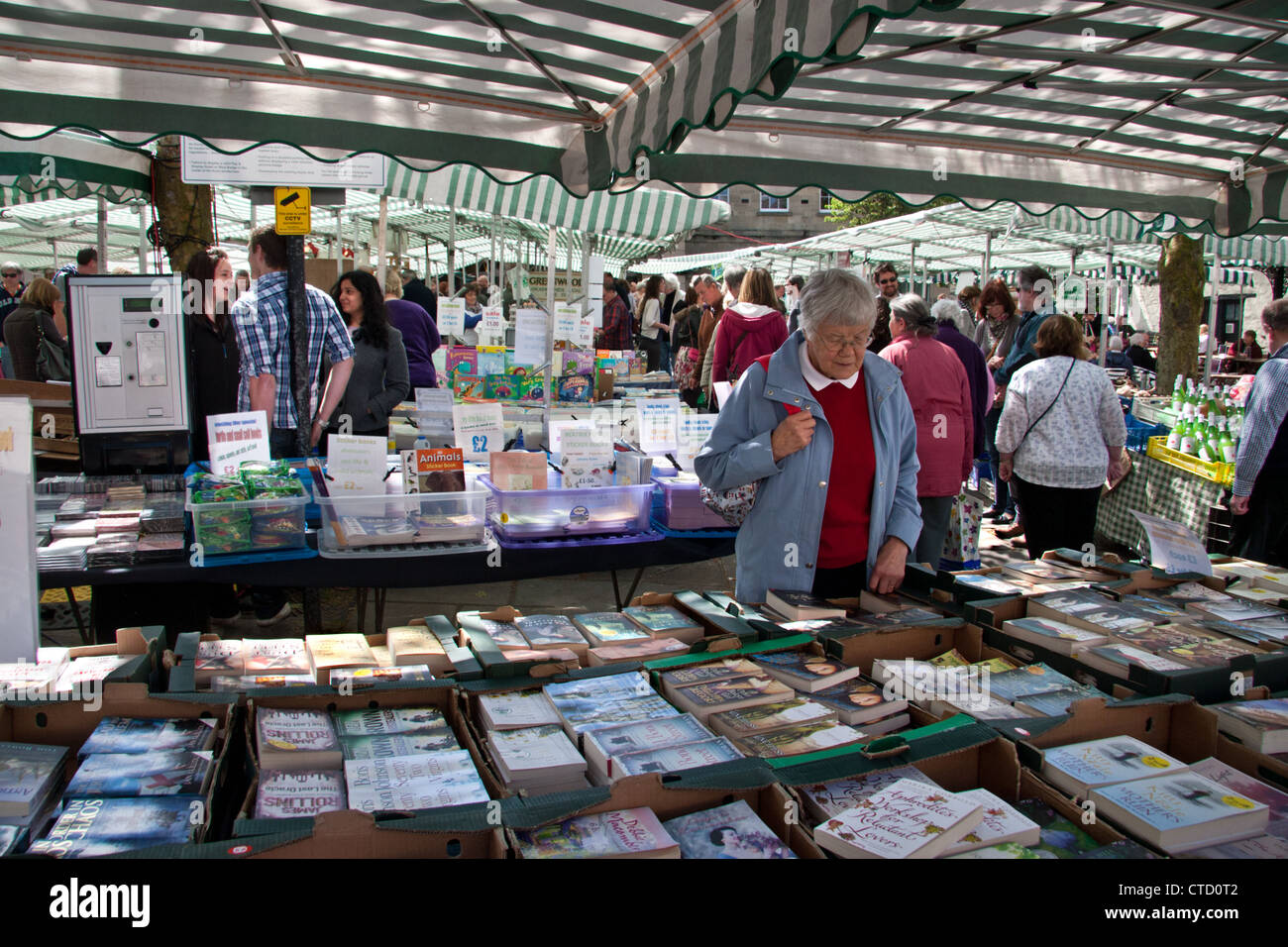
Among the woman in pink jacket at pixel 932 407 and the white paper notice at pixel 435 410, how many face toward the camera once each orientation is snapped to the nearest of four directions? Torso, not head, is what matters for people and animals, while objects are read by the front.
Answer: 1

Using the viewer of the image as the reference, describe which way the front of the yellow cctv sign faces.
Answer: facing the viewer

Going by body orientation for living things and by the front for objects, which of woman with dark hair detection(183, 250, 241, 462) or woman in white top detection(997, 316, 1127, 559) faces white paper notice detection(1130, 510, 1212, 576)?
the woman with dark hair

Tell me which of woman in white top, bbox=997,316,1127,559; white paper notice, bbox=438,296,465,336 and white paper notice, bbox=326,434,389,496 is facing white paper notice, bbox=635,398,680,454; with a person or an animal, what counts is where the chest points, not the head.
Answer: white paper notice, bbox=438,296,465,336

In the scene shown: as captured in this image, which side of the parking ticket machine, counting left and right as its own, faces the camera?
front

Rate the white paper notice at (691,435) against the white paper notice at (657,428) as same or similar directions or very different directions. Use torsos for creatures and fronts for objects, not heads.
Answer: same or similar directions

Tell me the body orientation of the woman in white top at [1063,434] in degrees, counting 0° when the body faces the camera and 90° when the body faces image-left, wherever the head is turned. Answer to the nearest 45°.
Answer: approximately 180°

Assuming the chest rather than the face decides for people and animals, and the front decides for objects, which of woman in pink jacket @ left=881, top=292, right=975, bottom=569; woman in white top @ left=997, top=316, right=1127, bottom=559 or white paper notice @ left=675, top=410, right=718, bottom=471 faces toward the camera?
the white paper notice

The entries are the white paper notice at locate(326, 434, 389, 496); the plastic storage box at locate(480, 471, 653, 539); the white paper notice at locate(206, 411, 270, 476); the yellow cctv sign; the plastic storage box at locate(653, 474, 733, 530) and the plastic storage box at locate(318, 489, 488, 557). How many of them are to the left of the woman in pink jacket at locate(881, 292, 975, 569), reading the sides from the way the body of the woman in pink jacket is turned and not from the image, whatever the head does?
6

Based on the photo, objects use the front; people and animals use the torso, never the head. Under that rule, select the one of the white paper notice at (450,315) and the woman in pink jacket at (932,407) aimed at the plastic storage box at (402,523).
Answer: the white paper notice

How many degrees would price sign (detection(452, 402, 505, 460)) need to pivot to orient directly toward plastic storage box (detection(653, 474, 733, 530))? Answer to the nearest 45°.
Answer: approximately 45° to its left

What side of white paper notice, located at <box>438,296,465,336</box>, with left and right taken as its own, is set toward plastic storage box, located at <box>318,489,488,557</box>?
front

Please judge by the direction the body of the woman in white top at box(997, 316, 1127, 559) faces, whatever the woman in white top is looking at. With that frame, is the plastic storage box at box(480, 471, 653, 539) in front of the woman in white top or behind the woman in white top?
behind

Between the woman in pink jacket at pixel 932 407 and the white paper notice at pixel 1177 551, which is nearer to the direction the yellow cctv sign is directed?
the white paper notice

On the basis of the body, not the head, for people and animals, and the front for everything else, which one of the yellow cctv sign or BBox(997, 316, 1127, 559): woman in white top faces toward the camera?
the yellow cctv sign

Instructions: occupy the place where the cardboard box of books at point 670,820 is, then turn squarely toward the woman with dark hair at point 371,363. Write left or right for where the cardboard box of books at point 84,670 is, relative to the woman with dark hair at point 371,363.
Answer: left

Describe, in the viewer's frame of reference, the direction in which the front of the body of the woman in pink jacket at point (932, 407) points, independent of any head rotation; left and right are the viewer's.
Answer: facing away from the viewer and to the left of the viewer

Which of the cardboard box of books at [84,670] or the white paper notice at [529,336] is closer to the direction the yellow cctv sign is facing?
the cardboard box of books

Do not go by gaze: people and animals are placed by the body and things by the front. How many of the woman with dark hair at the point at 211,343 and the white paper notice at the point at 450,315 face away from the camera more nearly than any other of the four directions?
0

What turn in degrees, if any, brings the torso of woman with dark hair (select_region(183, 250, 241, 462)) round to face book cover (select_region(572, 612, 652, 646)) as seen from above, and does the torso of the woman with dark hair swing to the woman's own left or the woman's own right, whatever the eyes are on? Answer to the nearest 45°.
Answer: approximately 45° to the woman's own right
